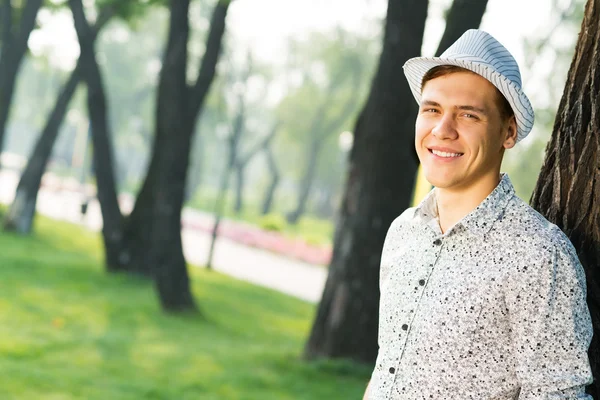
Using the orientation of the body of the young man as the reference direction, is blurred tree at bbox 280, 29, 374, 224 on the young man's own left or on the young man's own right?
on the young man's own right

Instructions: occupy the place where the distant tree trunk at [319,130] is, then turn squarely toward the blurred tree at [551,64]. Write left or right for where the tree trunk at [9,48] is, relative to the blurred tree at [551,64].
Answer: right

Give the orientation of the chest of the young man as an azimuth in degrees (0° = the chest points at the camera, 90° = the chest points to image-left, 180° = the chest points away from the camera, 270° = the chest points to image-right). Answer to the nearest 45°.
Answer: approximately 45°

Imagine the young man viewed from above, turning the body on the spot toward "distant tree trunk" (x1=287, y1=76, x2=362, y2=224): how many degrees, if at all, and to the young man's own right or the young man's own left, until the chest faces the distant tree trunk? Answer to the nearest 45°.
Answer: approximately 135° to the young man's own right

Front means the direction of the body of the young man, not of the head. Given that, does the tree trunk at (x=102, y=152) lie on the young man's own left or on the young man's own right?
on the young man's own right

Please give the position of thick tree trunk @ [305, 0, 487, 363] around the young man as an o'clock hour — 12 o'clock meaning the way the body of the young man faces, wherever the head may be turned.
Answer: The thick tree trunk is roughly at 4 o'clock from the young man.
